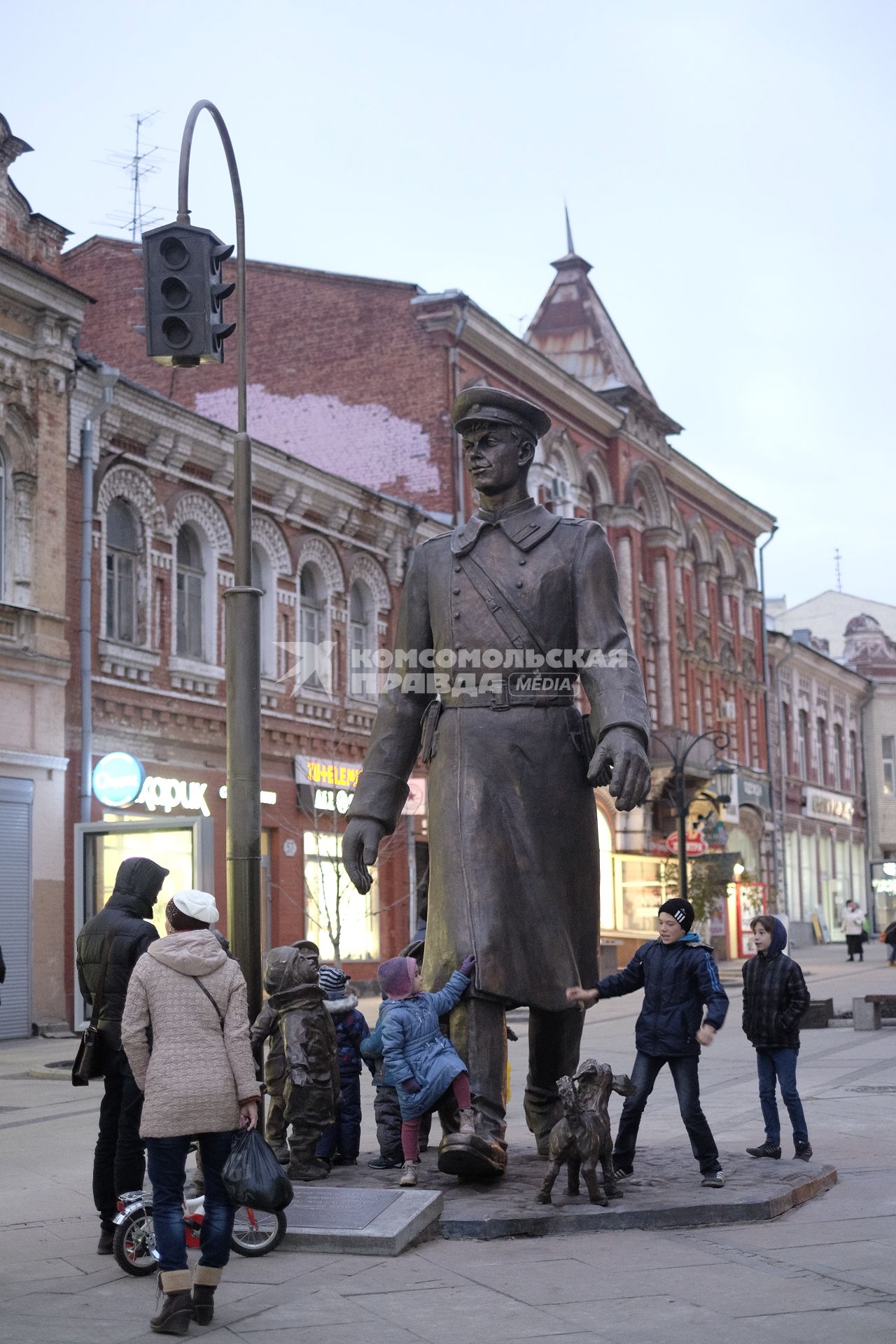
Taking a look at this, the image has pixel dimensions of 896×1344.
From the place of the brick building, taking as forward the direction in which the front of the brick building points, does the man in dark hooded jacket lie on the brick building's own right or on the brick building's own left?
on the brick building's own right

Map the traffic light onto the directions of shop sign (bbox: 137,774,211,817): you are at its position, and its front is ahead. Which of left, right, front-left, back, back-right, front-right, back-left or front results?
front-right

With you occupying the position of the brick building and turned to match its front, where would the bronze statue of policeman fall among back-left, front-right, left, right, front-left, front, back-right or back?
front-right

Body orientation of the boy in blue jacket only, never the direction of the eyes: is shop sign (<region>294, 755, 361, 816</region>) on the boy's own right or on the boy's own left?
on the boy's own right

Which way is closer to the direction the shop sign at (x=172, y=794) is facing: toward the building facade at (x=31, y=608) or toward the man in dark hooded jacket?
the man in dark hooded jacket

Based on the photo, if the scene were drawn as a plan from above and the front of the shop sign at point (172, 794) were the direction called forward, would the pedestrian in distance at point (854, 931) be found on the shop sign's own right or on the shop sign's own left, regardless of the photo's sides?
on the shop sign's own left

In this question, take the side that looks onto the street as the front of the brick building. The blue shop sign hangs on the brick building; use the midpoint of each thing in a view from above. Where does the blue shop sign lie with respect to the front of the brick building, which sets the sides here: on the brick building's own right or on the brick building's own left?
on the brick building's own right

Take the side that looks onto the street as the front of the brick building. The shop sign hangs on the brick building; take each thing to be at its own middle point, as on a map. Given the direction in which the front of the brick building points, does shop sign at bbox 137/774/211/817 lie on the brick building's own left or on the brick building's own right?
on the brick building's own right

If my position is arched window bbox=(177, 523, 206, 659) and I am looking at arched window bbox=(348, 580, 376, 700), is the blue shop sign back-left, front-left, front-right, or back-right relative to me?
back-right

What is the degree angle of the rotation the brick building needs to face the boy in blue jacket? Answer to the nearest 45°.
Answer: approximately 45° to its right

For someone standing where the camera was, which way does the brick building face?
facing the viewer and to the right of the viewer

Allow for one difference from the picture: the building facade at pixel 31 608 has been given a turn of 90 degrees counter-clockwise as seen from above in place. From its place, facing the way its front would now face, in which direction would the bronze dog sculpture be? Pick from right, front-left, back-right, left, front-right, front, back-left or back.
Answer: back-right

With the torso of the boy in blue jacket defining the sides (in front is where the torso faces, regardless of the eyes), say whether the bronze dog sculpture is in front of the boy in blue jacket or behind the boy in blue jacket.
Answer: in front

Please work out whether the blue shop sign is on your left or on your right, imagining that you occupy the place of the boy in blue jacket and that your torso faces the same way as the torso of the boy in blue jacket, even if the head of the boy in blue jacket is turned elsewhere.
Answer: on your right

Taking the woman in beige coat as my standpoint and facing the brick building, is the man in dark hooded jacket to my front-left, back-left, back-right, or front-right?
front-left
